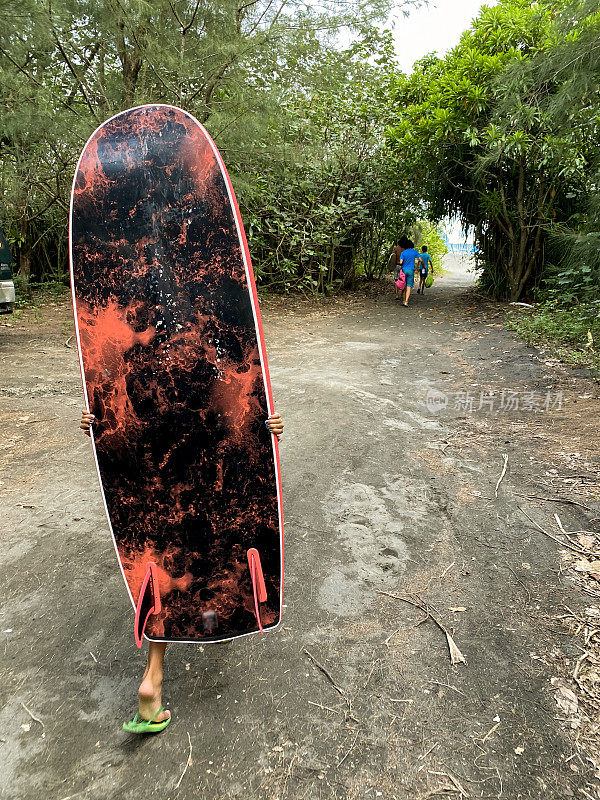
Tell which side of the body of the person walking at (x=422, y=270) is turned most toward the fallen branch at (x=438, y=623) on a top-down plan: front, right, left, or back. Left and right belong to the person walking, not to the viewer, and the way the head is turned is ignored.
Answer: back

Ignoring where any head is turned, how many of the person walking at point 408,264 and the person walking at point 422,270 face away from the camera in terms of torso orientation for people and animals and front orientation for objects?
2

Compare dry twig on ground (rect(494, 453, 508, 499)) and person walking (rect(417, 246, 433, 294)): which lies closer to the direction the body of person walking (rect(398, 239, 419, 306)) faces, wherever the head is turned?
the person walking

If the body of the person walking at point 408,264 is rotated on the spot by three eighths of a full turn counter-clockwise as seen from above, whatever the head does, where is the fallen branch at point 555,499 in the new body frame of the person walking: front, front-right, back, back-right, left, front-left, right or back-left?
front-left

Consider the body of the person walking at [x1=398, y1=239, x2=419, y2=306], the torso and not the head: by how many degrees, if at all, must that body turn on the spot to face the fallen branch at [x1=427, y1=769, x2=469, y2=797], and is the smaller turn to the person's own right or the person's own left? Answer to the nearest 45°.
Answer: approximately 180°

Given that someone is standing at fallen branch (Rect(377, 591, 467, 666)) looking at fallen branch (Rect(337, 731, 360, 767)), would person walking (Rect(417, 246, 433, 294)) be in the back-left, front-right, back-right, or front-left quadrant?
back-right

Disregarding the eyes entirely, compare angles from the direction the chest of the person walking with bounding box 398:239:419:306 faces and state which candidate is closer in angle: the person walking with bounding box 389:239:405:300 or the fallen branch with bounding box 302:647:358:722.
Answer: the person walking

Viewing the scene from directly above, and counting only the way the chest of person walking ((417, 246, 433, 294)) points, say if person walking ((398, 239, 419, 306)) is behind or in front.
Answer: behind

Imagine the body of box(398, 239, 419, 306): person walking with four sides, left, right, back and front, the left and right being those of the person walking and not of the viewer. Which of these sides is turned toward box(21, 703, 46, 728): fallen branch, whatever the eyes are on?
back

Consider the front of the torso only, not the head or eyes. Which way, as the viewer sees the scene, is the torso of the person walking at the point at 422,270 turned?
away from the camera

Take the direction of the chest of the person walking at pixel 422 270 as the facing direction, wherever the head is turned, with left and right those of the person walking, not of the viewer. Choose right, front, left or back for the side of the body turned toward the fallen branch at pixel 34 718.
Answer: back

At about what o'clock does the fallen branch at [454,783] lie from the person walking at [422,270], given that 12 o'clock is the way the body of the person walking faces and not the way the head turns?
The fallen branch is roughly at 6 o'clock from the person walking.

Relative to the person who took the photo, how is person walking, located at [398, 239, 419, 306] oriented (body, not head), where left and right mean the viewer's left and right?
facing away from the viewer
